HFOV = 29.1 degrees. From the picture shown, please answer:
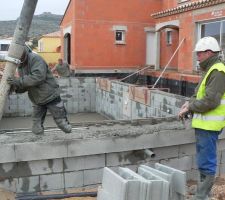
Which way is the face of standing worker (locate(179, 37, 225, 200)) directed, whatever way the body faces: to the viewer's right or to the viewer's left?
to the viewer's left

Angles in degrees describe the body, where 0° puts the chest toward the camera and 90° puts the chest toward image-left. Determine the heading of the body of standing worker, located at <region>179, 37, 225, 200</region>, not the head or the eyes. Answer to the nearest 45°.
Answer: approximately 90°

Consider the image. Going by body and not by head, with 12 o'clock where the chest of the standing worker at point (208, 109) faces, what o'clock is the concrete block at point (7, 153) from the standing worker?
The concrete block is roughly at 12 o'clock from the standing worker.
